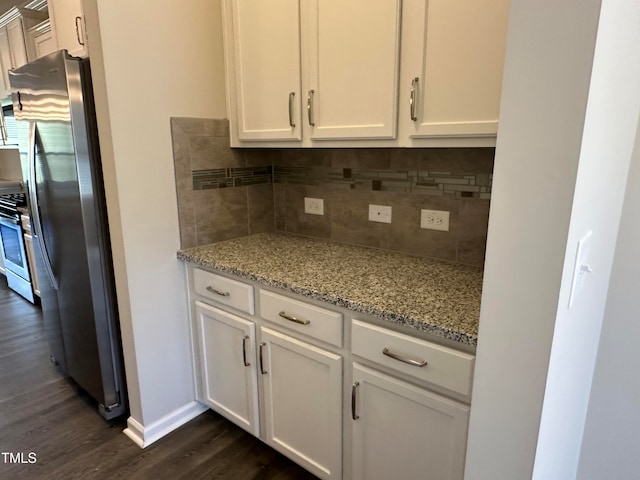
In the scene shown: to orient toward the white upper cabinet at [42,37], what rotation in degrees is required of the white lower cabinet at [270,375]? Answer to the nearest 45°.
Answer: approximately 90° to its right

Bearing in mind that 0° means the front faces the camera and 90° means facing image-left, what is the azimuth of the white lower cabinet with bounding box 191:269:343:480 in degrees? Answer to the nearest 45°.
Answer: approximately 45°

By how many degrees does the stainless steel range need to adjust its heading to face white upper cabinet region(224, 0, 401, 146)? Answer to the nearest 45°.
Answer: approximately 45° to its left
